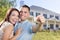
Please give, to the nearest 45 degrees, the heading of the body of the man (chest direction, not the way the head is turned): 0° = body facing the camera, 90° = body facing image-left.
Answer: approximately 45°
